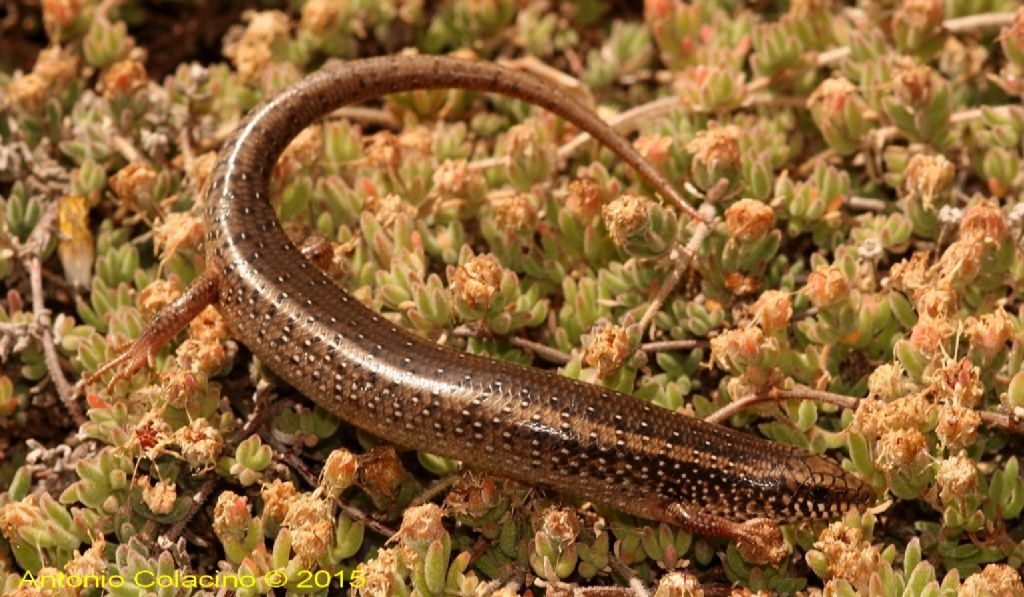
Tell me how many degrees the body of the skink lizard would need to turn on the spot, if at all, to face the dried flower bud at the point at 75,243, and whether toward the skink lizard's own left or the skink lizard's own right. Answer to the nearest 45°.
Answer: approximately 180°

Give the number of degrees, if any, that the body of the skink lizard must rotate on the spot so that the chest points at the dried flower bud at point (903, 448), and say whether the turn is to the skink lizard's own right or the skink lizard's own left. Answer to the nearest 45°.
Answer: approximately 45° to the skink lizard's own left

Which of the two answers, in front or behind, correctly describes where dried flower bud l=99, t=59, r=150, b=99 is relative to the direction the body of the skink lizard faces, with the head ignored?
behind

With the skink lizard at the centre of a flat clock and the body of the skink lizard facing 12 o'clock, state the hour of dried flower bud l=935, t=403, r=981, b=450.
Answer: The dried flower bud is roughly at 11 o'clock from the skink lizard.

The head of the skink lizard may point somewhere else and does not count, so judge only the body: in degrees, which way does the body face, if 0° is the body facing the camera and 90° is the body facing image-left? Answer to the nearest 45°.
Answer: approximately 315°

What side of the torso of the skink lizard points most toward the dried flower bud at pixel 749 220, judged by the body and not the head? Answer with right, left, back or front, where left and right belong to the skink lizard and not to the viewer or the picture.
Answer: left

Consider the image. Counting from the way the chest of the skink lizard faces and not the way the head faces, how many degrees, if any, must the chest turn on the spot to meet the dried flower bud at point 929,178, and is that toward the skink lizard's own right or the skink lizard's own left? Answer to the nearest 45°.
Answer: approximately 90° to the skink lizard's own left

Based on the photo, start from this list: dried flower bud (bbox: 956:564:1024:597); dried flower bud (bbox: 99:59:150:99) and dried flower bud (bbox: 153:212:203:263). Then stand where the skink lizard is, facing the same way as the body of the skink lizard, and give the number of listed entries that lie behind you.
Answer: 2

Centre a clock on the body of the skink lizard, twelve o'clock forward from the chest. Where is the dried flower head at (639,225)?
The dried flower head is roughly at 9 o'clock from the skink lizard.

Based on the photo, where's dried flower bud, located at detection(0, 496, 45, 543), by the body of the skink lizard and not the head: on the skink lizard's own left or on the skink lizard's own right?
on the skink lizard's own right
